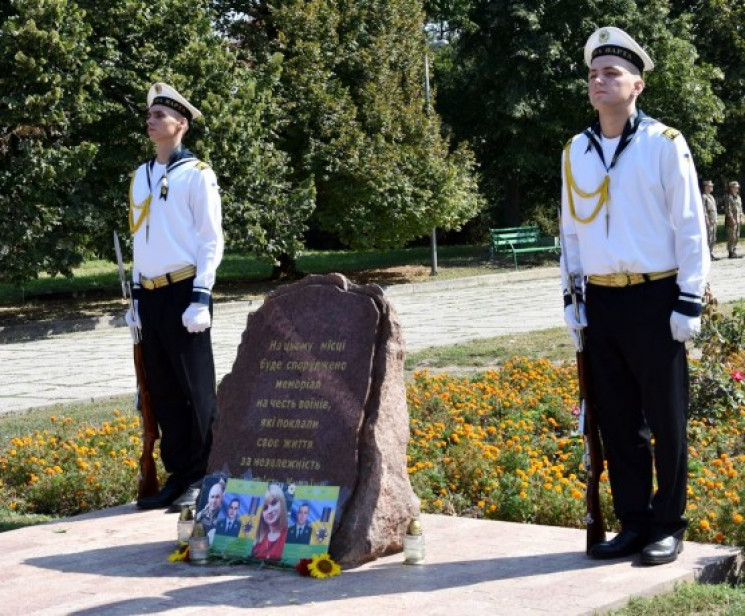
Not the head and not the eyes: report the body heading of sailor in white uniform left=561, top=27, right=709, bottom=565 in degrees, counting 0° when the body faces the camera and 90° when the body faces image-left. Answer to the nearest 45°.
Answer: approximately 45°

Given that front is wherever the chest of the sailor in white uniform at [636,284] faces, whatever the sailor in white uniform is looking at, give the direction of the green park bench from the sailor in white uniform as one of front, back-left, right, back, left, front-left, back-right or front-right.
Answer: back-right

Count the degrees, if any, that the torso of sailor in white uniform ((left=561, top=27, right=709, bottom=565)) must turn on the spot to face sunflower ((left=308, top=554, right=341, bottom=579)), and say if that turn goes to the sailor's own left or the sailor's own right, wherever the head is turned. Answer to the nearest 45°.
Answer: approximately 45° to the sailor's own right

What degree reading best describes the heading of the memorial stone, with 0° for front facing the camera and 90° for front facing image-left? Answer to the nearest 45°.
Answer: approximately 45°

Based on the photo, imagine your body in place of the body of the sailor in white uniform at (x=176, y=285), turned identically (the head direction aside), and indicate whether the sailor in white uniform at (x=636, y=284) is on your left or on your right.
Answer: on your left

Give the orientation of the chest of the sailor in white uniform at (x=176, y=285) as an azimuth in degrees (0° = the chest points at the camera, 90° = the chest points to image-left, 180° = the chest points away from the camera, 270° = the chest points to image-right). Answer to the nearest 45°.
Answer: approximately 45°

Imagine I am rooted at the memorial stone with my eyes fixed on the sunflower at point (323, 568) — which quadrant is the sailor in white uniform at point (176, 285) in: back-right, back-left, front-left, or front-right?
back-right

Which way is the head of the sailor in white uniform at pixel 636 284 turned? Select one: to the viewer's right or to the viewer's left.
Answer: to the viewer's left

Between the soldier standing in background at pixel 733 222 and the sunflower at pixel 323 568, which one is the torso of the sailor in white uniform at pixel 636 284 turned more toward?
the sunflower
